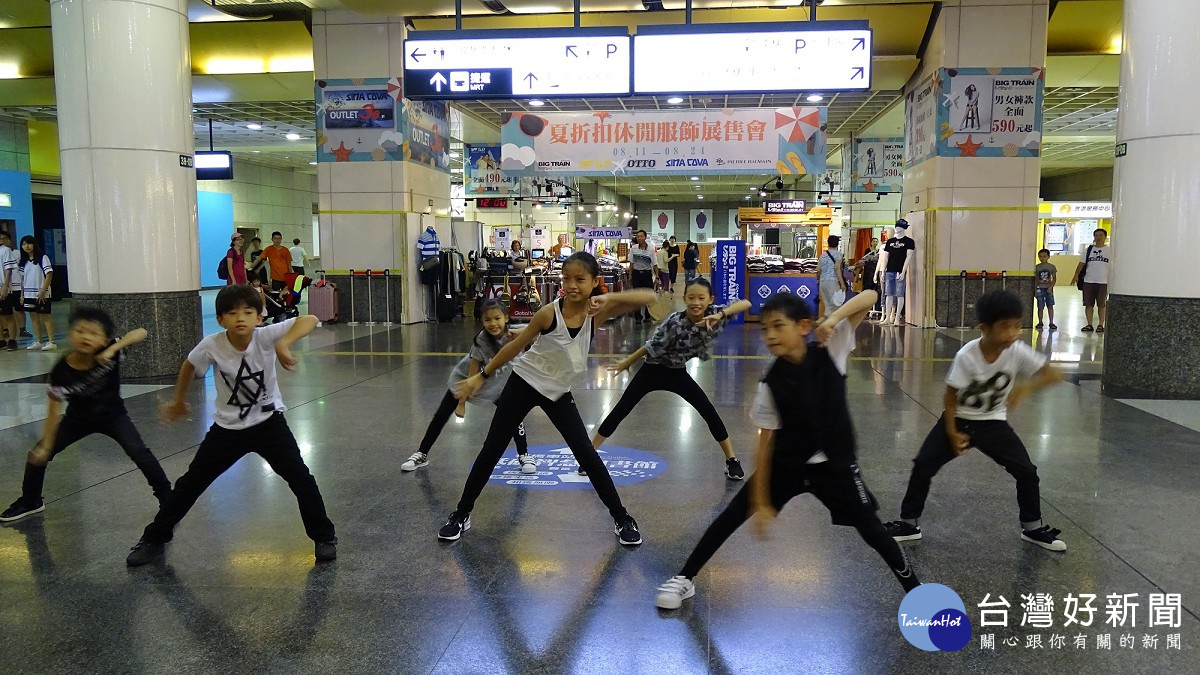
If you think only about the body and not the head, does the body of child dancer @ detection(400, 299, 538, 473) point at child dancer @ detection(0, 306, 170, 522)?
no

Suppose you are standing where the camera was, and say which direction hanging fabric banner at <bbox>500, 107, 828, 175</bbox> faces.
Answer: facing the viewer

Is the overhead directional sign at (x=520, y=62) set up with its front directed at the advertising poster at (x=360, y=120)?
no

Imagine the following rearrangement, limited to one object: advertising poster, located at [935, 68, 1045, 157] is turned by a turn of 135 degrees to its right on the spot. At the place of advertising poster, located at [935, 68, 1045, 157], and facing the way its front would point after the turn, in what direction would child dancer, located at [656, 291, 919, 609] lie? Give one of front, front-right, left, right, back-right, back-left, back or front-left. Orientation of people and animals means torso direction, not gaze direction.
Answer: back-left

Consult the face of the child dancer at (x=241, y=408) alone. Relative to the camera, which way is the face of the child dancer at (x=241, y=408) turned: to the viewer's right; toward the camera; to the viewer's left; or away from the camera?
toward the camera

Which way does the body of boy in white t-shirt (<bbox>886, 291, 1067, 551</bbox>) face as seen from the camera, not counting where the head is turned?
toward the camera

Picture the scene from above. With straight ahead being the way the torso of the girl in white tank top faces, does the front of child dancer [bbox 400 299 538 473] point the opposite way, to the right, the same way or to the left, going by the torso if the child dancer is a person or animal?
the same way

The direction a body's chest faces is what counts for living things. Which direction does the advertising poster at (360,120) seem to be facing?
toward the camera

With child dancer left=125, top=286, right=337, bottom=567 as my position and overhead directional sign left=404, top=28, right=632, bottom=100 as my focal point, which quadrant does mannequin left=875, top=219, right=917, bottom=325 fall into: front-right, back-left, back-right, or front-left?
front-right

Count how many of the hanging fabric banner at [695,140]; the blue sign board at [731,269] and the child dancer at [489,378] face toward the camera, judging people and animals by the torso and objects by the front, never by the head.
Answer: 3

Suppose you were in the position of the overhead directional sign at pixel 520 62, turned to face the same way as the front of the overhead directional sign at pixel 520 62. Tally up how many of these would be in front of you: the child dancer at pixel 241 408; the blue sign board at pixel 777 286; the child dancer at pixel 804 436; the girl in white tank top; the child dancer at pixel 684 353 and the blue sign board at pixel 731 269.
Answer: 4

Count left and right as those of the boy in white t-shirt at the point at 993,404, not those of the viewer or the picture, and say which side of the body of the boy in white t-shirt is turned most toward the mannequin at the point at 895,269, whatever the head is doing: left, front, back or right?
back

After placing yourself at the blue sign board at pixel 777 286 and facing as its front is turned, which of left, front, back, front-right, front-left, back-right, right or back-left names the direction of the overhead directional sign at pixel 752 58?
front

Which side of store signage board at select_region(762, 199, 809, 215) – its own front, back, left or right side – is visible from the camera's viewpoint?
front

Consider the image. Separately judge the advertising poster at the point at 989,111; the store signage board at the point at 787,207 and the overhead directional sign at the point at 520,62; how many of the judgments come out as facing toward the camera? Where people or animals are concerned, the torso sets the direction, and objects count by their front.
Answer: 3

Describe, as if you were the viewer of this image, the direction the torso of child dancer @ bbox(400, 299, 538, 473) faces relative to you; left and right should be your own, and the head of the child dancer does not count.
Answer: facing the viewer

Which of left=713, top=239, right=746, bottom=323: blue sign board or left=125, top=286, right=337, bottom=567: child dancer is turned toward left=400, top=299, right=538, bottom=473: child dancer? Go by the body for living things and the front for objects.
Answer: the blue sign board

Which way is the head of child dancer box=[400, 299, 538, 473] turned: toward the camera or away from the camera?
toward the camera
